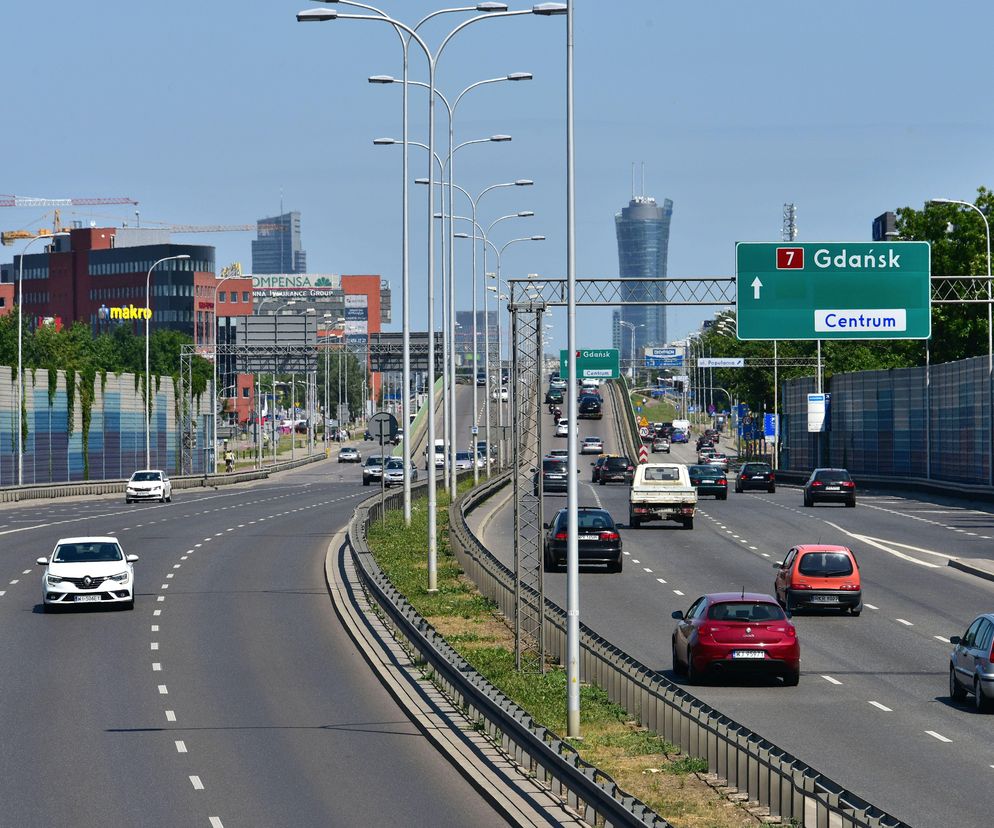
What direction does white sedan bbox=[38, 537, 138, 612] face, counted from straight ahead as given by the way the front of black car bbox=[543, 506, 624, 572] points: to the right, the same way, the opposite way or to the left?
the opposite way

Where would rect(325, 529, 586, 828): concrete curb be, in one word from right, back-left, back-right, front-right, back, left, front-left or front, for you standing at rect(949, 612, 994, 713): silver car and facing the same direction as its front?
left

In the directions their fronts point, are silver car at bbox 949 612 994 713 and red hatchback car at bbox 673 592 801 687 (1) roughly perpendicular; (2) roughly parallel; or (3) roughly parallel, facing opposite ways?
roughly parallel

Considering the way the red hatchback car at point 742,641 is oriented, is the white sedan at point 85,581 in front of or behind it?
in front

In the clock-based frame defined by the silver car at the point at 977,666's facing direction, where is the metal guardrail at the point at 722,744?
The metal guardrail is roughly at 8 o'clock from the silver car.

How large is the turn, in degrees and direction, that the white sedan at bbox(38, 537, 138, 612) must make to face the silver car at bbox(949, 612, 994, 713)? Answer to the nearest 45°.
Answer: approximately 45° to its left

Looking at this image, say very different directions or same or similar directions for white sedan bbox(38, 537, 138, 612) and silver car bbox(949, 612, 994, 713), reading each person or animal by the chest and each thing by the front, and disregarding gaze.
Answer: very different directions

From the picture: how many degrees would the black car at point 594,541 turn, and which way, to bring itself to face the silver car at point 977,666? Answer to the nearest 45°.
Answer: approximately 180°

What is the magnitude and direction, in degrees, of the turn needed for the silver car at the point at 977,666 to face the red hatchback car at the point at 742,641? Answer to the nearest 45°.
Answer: approximately 45° to its left

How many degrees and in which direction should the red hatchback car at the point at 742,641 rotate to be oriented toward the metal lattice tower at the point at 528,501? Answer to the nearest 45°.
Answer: approximately 45° to its left

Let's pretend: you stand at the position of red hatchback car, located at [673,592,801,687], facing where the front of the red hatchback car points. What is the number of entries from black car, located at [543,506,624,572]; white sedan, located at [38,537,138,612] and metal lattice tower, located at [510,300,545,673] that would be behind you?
0

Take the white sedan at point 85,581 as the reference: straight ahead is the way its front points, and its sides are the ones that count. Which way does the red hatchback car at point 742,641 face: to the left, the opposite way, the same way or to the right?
the opposite way

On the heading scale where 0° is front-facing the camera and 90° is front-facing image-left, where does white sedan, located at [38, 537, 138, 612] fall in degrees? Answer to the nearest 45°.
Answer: approximately 0°

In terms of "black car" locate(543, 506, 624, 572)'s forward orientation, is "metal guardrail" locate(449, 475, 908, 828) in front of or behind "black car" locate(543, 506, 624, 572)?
behind

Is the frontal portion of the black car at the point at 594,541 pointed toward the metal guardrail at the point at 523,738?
no

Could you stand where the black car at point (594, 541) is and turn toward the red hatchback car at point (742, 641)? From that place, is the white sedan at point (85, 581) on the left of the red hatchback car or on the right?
right

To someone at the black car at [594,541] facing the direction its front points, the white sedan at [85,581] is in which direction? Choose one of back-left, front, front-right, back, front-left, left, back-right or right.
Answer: back-left

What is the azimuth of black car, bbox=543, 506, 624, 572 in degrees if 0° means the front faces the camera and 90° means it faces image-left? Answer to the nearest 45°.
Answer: approximately 180°

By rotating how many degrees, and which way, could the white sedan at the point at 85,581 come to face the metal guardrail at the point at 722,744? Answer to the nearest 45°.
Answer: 0° — it already faces it

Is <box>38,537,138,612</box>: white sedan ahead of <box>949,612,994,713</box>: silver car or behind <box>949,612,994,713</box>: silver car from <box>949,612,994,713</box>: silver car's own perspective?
ahead
